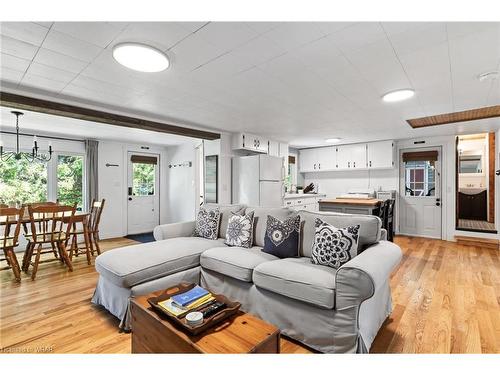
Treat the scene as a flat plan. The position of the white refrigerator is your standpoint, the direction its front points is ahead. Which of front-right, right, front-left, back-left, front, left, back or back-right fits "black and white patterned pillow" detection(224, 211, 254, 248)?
front-right

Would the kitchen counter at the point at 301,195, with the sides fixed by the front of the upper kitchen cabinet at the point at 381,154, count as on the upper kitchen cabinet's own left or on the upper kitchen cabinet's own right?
on the upper kitchen cabinet's own right

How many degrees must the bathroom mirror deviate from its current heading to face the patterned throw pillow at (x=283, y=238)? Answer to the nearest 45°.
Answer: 0° — it already faces it

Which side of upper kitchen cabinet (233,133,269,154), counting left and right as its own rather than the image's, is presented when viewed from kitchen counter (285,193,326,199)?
left

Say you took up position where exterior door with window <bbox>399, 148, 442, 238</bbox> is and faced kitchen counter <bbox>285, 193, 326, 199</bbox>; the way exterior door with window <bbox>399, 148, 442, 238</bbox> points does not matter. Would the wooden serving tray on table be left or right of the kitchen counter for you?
left

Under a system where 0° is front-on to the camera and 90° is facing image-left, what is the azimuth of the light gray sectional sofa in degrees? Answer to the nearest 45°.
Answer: approximately 45°

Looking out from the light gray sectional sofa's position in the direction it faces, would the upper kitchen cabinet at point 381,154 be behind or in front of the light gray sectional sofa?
behind
